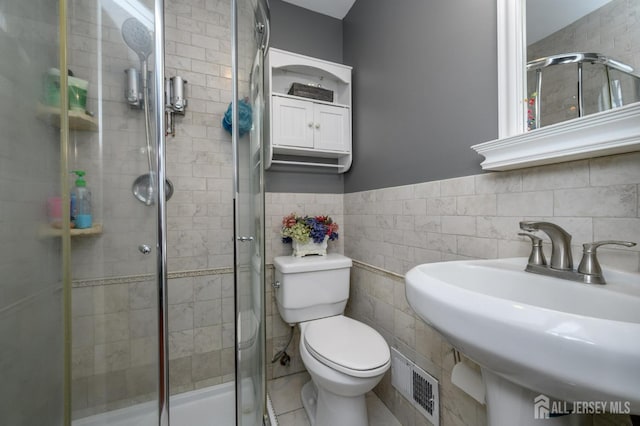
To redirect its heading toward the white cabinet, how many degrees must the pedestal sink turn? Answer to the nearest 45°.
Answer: approximately 90° to its right

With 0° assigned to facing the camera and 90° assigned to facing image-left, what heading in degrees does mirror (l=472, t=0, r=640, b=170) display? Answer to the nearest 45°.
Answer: approximately 45°

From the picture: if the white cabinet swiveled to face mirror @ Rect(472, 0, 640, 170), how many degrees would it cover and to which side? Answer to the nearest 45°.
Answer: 0° — it already faces it

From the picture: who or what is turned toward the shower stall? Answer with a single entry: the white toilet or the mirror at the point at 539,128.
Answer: the mirror

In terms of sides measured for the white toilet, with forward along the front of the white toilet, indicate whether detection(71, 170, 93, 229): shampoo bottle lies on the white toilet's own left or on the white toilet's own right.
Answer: on the white toilet's own right

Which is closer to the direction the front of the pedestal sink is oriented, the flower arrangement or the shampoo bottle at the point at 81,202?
the shampoo bottle

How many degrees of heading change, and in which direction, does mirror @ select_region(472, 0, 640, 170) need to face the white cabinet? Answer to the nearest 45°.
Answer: approximately 45° to its right

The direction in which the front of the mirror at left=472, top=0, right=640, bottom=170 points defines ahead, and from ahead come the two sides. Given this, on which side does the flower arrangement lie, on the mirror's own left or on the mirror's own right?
on the mirror's own right

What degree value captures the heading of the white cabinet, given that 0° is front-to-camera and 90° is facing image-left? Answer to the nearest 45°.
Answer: approximately 315°
